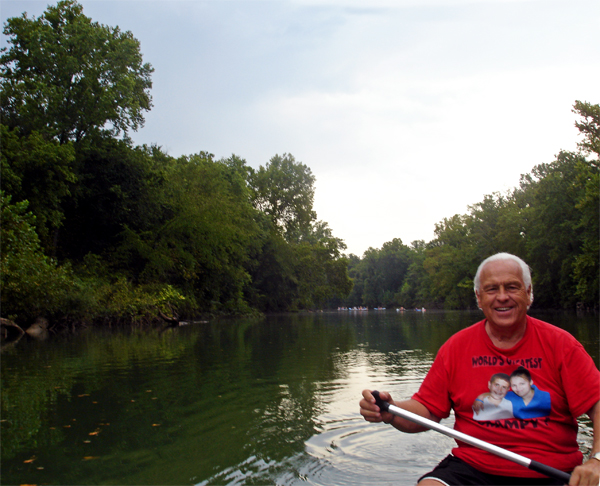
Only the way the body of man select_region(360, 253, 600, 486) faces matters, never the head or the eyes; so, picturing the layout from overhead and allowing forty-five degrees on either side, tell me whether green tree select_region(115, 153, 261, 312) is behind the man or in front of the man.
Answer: behind

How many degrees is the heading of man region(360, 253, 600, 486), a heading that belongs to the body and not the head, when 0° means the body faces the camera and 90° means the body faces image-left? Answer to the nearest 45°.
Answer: approximately 0°

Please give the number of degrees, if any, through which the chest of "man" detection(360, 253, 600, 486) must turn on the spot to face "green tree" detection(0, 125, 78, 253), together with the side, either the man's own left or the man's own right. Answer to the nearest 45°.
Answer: approximately 135° to the man's own right

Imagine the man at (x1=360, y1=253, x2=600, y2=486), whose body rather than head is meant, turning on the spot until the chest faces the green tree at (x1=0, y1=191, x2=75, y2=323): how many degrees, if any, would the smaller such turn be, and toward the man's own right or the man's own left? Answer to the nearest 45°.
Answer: approximately 135° to the man's own right

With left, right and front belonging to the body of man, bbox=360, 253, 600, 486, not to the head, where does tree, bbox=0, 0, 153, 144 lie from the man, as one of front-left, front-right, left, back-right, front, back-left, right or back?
back-right
